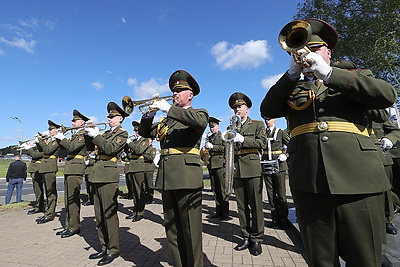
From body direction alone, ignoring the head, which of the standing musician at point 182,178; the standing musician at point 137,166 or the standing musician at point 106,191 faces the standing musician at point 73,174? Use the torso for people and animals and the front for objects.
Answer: the standing musician at point 137,166

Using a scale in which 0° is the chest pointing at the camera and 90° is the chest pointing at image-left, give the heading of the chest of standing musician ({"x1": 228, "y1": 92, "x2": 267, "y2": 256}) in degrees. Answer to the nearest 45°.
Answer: approximately 45°

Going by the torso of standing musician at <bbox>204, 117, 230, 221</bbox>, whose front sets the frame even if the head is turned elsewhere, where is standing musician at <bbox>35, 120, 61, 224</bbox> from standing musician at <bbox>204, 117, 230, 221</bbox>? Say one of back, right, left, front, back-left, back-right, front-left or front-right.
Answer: front-right

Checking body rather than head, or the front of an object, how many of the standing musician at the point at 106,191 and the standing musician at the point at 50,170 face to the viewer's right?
0

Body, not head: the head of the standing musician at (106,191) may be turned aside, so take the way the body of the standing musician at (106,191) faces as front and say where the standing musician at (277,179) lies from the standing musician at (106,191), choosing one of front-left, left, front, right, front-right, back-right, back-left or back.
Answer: back-left

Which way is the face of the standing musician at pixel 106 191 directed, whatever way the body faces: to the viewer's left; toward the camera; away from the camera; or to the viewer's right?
to the viewer's left

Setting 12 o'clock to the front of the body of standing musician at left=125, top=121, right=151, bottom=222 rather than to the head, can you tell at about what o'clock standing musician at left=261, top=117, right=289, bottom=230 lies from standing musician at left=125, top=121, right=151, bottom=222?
standing musician at left=261, top=117, right=289, bottom=230 is roughly at 9 o'clock from standing musician at left=125, top=121, right=151, bottom=222.

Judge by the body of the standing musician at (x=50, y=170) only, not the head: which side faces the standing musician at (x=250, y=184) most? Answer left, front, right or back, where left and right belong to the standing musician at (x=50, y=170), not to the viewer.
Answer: left

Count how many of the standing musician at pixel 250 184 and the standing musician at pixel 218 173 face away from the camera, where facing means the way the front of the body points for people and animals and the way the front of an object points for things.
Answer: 0
